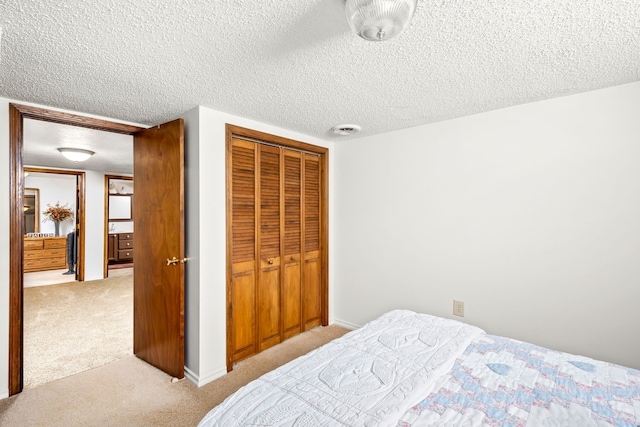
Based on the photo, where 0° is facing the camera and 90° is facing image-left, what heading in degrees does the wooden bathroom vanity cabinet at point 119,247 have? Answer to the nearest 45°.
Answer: approximately 315°

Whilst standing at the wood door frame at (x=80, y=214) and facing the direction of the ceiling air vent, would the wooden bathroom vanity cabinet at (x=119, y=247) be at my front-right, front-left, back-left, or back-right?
back-left

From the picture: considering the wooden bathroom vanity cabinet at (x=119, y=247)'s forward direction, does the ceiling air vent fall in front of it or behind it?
in front

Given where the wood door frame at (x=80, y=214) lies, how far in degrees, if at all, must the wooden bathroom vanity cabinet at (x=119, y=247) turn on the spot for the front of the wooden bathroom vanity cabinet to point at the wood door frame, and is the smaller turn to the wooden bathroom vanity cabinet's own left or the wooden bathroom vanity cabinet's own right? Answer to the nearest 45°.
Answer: approximately 45° to the wooden bathroom vanity cabinet's own right

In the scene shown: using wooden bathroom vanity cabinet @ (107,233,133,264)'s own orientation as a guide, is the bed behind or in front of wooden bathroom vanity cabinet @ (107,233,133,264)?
in front

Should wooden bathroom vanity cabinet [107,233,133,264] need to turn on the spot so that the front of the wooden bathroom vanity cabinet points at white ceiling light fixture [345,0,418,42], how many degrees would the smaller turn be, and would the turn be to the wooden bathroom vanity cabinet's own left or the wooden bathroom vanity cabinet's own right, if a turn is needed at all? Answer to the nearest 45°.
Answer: approximately 45° to the wooden bathroom vanity cabinet's own right

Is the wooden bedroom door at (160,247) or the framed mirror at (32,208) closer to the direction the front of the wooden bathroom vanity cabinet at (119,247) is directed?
the wooden bedroom door
